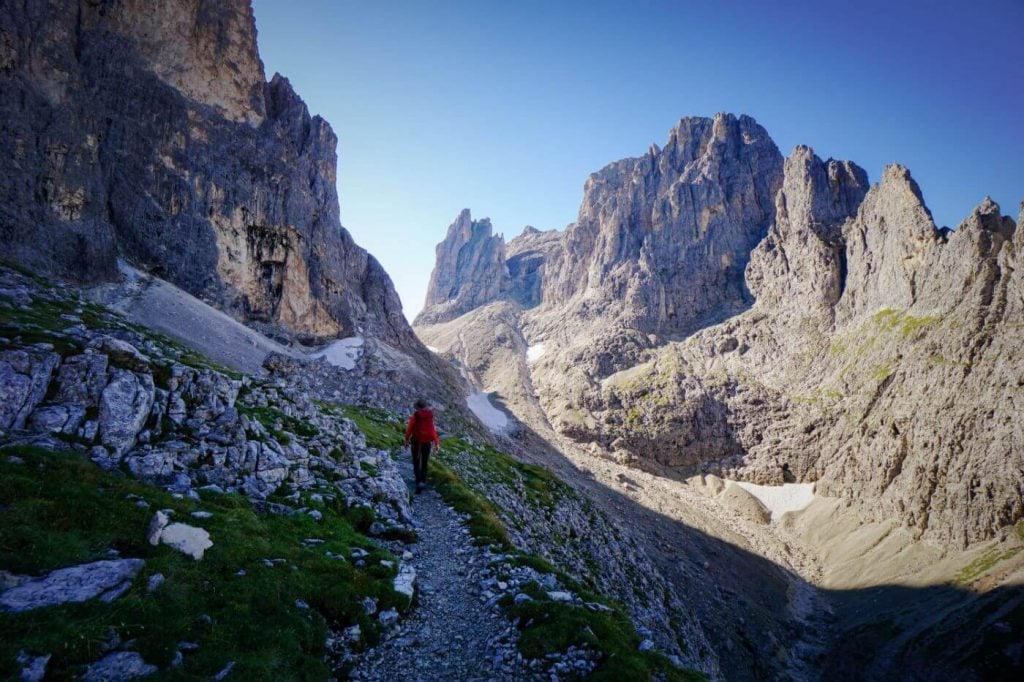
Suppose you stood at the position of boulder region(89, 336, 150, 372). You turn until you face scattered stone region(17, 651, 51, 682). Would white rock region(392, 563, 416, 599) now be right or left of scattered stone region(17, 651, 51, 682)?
left

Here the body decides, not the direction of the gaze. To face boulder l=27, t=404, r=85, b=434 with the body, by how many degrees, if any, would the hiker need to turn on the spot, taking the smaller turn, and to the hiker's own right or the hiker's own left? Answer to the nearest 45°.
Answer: approximately 135° to the hiker's own left

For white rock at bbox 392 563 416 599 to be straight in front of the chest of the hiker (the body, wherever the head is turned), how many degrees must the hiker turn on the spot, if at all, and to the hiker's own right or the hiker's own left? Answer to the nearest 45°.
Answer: approximately 180°

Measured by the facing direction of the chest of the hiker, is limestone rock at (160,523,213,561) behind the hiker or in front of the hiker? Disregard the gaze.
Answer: behind

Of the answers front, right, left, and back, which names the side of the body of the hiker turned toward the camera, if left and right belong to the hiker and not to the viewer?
back

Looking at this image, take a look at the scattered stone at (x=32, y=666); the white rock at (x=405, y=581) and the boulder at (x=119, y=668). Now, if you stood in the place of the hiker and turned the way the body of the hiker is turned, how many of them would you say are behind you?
3

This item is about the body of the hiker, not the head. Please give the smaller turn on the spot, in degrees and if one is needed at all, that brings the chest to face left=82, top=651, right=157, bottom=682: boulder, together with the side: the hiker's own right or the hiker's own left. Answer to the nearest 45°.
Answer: approximately 180°

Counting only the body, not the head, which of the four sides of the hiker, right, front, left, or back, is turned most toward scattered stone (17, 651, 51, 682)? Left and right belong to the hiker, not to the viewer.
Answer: back
